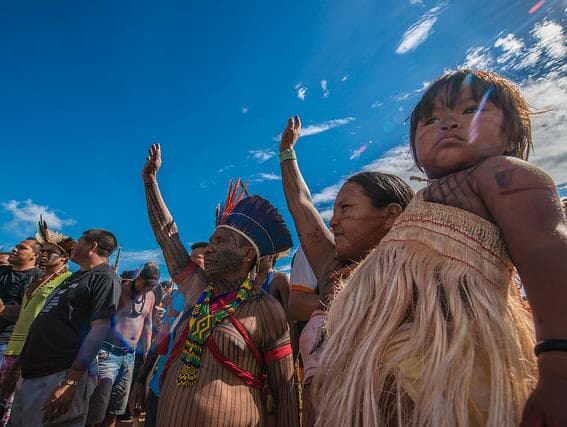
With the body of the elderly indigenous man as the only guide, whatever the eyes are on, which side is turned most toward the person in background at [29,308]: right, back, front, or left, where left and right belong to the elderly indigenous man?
right

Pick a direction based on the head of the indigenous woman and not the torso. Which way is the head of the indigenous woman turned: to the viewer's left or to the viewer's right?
to the viewer's left

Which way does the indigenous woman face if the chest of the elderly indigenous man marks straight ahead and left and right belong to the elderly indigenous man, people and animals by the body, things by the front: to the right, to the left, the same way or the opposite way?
to the right

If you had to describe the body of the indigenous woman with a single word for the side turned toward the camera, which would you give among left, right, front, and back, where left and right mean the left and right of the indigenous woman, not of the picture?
left

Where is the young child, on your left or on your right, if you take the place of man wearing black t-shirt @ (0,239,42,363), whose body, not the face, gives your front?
on your left

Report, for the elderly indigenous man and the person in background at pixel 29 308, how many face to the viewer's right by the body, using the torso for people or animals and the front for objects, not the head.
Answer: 0

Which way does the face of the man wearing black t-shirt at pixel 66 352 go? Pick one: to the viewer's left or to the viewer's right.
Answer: to the viewer's left

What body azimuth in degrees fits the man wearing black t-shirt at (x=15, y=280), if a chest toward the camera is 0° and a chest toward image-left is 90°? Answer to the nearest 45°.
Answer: approximately 45°

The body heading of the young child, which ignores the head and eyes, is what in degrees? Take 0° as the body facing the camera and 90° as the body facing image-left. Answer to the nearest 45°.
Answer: approximately 45°
